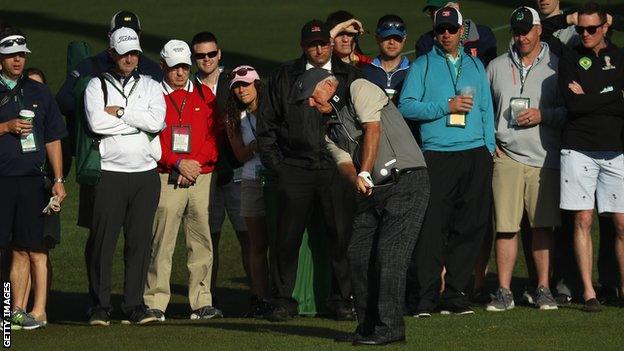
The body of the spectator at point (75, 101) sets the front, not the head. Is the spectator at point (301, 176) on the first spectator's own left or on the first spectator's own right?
on the first spectator's own left

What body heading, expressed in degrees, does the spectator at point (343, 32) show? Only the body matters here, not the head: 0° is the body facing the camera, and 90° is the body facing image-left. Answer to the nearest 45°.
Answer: approximately 0°

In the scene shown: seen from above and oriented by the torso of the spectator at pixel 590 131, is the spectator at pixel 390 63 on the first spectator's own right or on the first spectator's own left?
on the first spectator's own right

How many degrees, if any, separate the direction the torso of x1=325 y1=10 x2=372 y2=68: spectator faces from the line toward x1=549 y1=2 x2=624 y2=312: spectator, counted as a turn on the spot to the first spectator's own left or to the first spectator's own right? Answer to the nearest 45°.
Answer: approximately 90° to the first spectator's own left

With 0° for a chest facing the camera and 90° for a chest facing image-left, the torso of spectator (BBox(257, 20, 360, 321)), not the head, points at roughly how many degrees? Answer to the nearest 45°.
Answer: approximately 0°

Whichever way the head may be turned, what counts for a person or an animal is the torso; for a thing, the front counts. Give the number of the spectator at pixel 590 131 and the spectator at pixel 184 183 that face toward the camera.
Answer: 2

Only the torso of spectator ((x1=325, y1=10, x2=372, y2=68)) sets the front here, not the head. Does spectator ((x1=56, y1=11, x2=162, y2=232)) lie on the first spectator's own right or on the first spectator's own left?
on the first spectator's own right
